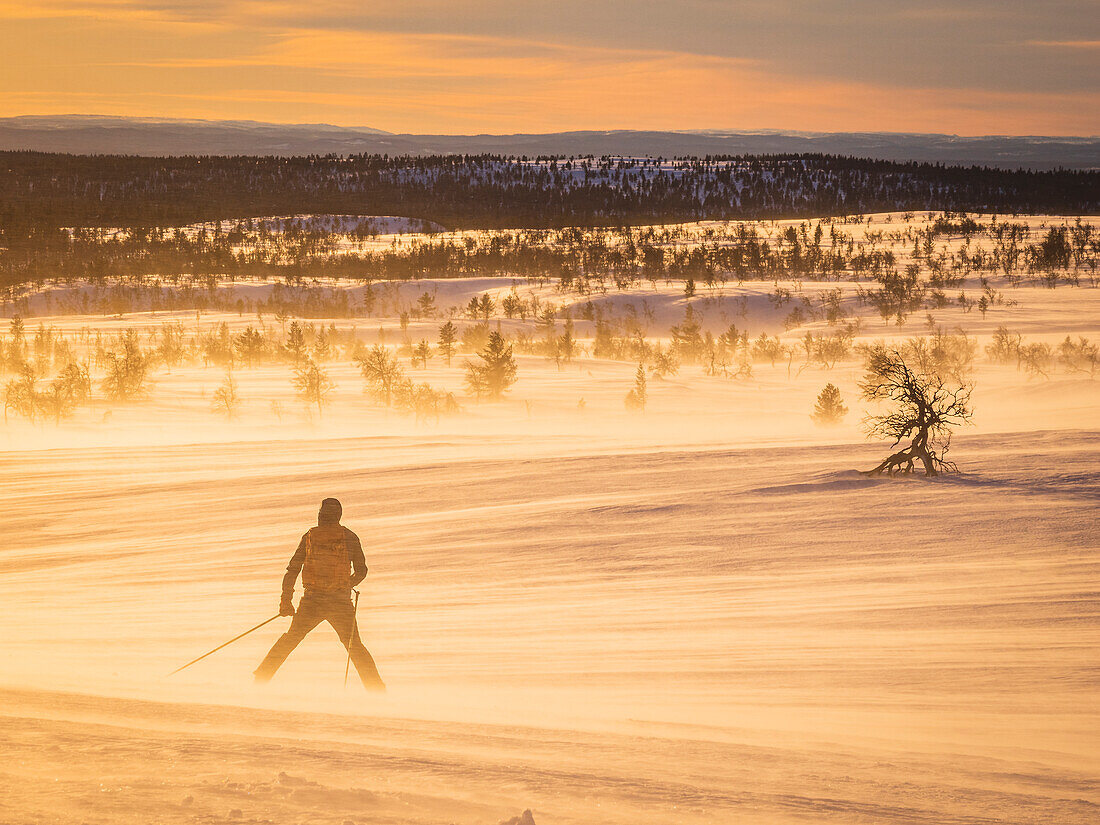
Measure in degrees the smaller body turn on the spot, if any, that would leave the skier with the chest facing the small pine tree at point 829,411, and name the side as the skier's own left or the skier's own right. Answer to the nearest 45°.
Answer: approximately 45° to the skier's own right

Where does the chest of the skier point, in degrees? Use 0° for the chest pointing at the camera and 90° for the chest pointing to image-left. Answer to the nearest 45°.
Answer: approximately 180°

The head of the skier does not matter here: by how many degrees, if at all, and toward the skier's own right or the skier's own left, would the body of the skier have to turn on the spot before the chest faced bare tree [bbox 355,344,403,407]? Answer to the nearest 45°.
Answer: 0° — they already face it

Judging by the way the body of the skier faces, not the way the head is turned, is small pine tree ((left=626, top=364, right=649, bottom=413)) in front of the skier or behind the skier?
in front

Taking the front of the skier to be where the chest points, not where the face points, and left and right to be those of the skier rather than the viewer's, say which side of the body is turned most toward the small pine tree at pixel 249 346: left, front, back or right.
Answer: front

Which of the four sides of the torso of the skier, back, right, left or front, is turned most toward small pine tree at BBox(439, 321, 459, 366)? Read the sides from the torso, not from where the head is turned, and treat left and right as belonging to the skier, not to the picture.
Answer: front

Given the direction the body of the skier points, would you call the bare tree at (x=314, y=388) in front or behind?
in front
